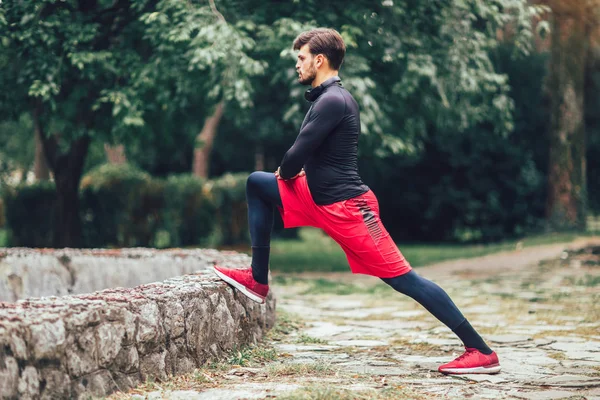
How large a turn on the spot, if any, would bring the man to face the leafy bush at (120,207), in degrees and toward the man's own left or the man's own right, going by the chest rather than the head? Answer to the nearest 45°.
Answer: approximately 90° to the man's own right

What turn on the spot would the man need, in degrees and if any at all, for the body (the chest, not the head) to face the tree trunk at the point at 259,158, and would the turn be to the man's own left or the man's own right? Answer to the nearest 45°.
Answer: approximately 90° to the man's own right

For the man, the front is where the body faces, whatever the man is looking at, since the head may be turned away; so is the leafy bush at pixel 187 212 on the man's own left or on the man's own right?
on the man's own right

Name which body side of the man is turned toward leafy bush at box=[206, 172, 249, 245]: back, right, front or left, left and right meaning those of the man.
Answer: right

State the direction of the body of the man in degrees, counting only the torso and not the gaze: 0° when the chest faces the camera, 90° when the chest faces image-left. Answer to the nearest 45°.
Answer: approximately 90°

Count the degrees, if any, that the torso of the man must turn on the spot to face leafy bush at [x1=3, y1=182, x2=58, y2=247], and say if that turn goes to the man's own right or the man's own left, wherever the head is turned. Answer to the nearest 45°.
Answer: approximately 45° to the man's own right

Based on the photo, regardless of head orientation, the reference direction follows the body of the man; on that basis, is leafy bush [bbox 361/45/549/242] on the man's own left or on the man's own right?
on the man's own right

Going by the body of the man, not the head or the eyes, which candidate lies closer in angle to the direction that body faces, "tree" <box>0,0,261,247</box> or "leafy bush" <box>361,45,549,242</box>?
the tree

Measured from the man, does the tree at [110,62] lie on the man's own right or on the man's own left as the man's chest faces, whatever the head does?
on the man's own right

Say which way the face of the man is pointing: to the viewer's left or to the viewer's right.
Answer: to the viewer's left
